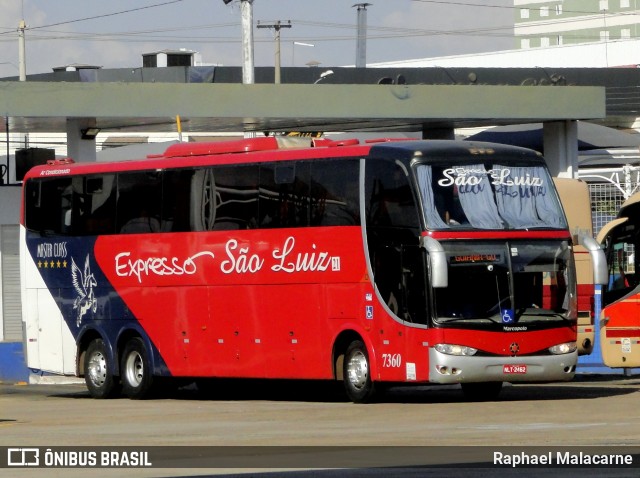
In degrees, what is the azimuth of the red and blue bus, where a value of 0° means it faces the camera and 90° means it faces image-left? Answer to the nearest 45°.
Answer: approximately 315°

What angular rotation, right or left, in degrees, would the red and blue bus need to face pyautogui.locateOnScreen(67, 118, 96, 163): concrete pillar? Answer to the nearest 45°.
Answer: approximately 180°

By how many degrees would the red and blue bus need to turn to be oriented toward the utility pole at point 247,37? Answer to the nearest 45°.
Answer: approximately 135° to its left

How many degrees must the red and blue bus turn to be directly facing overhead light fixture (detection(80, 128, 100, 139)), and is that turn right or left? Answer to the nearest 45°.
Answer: approximately 180°

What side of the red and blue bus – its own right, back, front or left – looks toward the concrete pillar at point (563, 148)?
left
